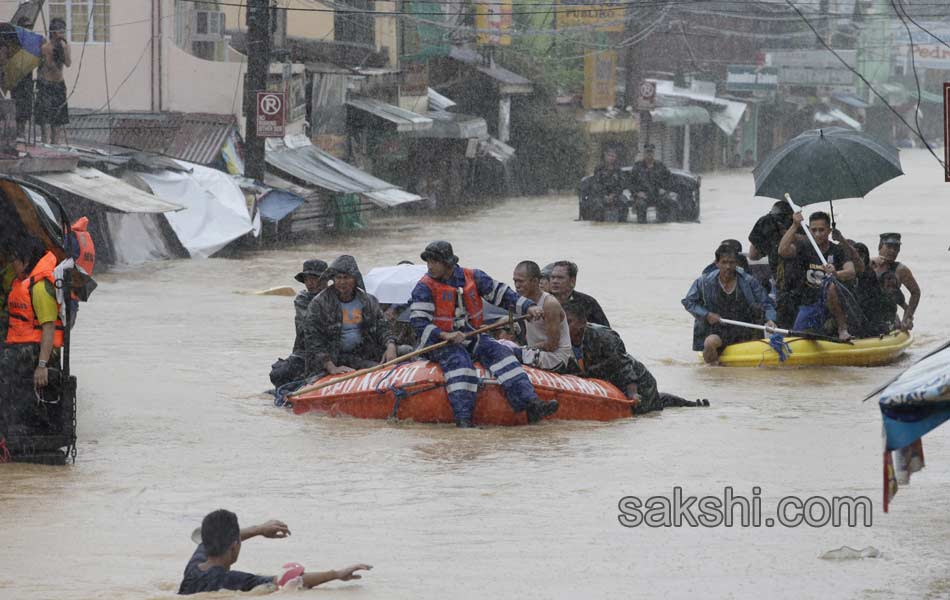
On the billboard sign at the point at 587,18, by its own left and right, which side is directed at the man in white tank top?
front

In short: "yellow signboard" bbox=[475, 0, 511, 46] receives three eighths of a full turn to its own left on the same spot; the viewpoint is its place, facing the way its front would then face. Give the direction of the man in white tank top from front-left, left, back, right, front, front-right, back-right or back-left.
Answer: back-right

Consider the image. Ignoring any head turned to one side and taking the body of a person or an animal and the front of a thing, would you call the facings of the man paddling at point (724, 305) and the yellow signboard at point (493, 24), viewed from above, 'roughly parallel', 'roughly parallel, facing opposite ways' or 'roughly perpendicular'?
roughly parallel

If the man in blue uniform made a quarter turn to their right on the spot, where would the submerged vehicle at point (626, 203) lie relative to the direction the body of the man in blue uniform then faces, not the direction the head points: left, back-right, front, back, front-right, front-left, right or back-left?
right

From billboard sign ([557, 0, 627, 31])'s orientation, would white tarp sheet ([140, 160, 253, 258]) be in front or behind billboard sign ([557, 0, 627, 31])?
in front

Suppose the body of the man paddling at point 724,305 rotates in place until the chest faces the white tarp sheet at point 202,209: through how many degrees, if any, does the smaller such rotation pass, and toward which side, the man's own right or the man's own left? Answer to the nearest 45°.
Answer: approximately 135° to the man's own right

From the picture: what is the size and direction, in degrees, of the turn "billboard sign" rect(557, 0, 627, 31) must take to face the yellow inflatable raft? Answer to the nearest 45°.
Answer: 0° — it already faces it

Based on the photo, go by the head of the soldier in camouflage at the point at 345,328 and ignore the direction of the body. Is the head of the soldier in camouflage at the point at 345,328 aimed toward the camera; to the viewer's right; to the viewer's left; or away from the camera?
toward the camera

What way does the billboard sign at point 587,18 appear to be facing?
toward the camera

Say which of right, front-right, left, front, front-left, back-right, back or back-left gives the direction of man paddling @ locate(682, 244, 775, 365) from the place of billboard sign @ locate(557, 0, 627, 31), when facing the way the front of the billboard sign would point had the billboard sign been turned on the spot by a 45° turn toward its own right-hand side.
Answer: front-left

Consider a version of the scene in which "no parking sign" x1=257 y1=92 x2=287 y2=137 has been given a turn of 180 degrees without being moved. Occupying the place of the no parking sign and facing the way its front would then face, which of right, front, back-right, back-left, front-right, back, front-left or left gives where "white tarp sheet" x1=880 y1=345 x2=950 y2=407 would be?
back

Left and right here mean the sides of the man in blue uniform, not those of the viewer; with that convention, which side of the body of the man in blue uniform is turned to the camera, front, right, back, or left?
front

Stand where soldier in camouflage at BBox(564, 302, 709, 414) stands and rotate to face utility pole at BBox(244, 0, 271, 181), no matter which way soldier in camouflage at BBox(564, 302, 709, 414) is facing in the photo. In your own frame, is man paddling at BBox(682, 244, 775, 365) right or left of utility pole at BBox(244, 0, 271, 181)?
right

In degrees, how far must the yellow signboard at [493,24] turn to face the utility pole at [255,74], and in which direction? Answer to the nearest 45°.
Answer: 0° — it already faces it

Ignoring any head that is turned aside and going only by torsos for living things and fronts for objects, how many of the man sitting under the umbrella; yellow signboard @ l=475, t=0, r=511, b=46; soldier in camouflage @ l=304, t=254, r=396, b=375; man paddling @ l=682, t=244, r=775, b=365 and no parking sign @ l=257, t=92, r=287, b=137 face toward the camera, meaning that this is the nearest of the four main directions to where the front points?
5

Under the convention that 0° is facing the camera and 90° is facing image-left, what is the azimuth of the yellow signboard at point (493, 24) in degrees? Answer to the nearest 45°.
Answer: approximately 0°

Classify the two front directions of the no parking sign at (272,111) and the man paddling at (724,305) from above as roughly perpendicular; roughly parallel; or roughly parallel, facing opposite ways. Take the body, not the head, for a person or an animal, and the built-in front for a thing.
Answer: roughly parallel

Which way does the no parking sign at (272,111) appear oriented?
toward the camera

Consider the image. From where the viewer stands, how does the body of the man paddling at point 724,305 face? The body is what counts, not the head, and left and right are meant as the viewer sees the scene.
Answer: facing the viewer
